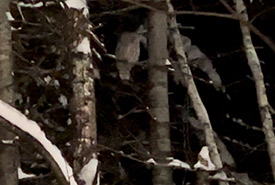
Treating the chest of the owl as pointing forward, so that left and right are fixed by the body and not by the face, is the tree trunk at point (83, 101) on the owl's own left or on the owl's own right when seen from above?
on the owl's own right

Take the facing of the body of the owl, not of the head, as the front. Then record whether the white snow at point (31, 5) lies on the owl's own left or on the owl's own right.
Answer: on the owl's own right

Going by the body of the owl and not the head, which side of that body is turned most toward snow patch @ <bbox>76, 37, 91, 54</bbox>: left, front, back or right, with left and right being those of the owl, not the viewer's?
right
